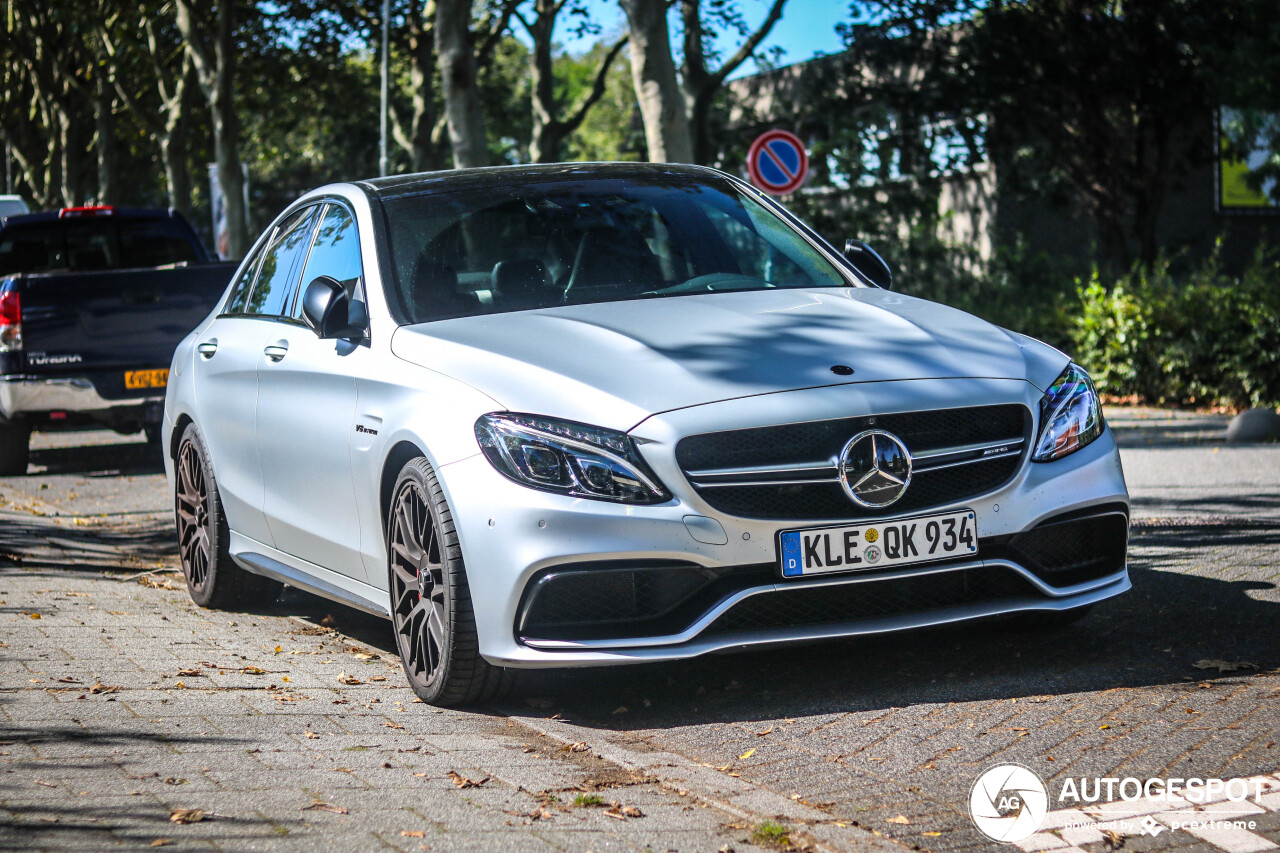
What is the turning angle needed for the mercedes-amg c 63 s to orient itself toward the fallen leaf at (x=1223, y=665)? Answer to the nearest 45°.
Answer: approximately 45° to its left

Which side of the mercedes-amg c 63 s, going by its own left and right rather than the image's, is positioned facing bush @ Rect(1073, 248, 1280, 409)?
left

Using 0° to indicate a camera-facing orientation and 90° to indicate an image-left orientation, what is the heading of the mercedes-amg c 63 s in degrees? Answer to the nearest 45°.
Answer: approximately 315°

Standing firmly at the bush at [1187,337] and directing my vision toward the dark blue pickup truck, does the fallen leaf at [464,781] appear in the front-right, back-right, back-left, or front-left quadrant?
front-left

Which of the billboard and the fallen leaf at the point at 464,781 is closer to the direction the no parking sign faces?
the fallen leaf

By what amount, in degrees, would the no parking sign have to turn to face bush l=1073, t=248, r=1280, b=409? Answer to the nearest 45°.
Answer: approximately 135° to its left

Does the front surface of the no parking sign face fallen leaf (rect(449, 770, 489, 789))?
yes

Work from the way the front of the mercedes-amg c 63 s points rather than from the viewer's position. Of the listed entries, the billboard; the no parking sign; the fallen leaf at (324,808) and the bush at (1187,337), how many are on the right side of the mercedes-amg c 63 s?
1

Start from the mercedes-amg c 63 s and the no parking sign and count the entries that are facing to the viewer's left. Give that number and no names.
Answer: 0

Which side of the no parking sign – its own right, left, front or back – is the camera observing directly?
front

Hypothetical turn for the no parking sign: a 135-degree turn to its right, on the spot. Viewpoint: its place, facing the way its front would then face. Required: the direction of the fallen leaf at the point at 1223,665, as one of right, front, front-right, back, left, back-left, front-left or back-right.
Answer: back-left

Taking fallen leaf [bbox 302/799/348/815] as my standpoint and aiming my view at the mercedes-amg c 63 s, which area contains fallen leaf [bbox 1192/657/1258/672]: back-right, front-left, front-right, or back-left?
front-right

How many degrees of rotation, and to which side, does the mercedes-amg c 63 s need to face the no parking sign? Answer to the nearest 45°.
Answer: approximately 135° to its left

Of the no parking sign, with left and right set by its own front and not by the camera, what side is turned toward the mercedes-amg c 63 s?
front

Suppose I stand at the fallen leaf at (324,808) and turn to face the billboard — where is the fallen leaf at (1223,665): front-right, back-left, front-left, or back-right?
front-right

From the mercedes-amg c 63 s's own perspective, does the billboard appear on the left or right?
on its left

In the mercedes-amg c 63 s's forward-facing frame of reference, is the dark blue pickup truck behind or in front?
behind

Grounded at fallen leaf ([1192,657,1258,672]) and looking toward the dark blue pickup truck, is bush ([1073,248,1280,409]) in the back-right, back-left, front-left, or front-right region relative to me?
front-right
